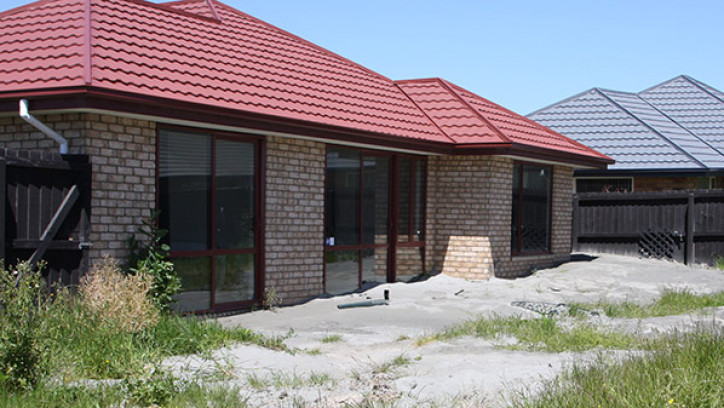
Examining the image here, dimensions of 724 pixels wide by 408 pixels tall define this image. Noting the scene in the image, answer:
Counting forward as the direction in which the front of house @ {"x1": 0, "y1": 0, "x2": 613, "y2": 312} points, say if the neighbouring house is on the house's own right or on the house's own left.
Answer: on the house's own left

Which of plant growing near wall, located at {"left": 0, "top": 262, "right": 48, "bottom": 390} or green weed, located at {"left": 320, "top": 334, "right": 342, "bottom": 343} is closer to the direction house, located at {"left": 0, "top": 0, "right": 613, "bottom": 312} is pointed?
the green weed

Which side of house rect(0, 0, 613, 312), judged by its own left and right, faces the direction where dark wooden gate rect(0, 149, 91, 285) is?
right

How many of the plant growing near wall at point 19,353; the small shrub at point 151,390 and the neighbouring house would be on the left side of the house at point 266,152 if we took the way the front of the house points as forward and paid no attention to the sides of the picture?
1

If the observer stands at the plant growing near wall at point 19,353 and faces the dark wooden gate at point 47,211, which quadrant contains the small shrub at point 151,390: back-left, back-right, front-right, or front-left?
back-right

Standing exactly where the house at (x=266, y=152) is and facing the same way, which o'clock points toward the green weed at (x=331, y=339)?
The green weed is roughly at 1 o'clock from the house.

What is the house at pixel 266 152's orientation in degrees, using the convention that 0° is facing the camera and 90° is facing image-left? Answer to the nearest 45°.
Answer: approximately 315°

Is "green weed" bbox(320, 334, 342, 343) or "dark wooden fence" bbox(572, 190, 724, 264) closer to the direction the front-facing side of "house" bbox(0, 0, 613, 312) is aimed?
the green weed

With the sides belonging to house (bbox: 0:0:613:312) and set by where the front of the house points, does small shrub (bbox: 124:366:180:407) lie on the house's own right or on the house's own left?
on the house's own right
